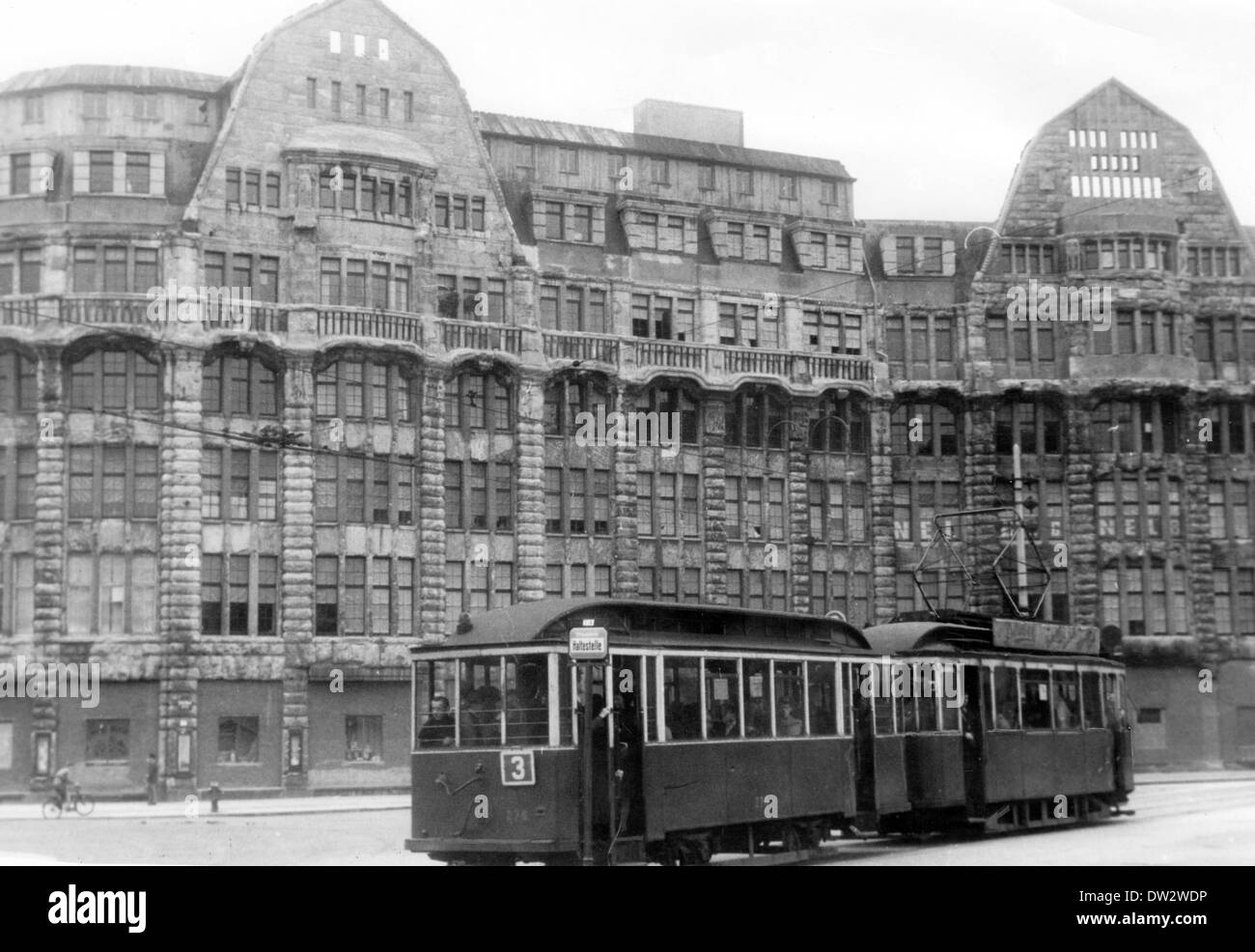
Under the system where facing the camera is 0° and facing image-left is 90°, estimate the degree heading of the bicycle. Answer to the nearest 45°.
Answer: approximately 270°

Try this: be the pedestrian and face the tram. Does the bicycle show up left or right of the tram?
right
